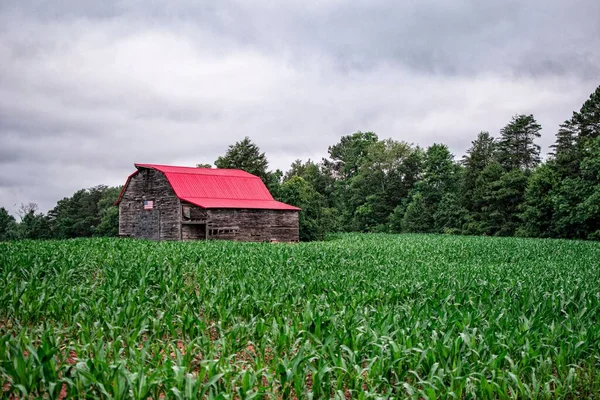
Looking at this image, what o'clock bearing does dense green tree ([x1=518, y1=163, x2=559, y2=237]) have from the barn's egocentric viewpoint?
The dense green tree is roughly at 7 o'clock from the barn.

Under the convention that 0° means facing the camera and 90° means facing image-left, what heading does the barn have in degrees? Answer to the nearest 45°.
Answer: approximately 45°

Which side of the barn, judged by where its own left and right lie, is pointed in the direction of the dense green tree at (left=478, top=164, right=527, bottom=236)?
back
